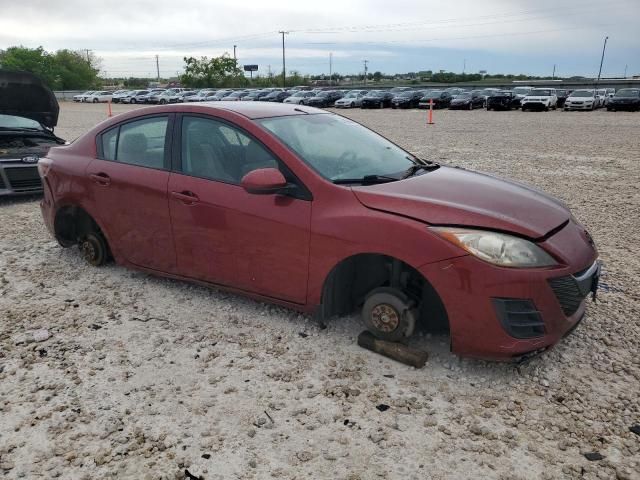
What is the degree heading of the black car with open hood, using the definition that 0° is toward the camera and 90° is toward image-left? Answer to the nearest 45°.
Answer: approximately 0°

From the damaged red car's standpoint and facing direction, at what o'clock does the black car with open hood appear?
The black car with open hood is roughly at 6 o'clock from the damaged red car.

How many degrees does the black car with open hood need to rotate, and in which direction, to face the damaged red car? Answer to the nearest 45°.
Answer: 0° — it already faces it

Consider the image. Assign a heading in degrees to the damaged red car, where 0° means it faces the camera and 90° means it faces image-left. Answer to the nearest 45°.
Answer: approximately 315°
